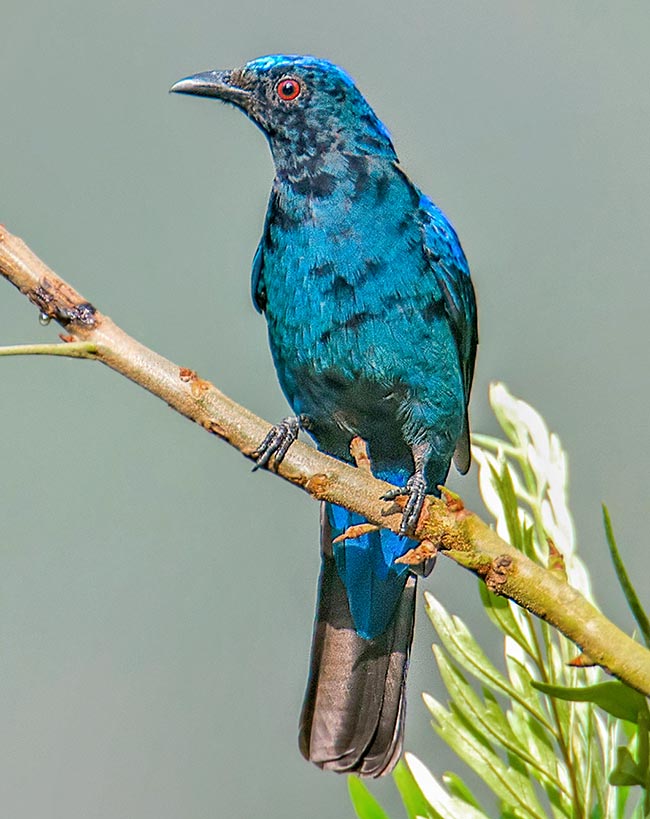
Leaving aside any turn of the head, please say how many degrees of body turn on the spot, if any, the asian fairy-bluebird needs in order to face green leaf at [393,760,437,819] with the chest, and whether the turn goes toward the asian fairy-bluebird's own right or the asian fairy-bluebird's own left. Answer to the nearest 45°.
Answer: approximately 45° to the asian fairy-bluebird's own left

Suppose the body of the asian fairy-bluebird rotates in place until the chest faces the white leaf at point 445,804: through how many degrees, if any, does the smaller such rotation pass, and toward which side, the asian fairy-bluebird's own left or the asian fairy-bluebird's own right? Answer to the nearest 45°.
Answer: approximately 45° to the asian fairy-bluebird's own left

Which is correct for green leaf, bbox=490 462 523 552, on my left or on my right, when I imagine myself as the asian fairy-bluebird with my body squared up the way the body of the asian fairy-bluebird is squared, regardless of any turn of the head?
on my left

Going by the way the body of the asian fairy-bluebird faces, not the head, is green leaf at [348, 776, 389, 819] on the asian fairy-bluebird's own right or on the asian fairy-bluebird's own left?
on the asian fairy-bluebird's own left

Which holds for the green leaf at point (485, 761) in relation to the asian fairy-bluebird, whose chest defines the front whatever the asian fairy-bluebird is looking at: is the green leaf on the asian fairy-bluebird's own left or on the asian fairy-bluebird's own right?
on the asian fairy-bluebird's own left

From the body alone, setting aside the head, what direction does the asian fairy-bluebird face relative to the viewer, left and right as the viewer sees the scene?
facing the viewer and to the left of the viewer

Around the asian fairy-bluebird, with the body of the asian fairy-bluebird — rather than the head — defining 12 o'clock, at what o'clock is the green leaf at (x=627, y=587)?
The green leaf is roughly at 10 o'clock from the asian fairy-bluebird.

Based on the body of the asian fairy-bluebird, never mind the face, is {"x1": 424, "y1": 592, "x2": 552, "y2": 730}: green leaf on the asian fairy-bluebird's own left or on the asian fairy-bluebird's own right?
on the asian fairy-bluebird's own left
